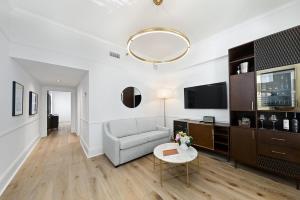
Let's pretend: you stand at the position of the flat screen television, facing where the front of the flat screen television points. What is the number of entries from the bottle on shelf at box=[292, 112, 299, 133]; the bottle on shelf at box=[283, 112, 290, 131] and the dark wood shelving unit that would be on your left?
3

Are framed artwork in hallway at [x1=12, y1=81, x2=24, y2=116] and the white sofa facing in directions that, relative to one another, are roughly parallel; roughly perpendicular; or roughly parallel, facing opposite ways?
roughly perpendicular

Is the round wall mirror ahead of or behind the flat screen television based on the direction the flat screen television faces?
ahead

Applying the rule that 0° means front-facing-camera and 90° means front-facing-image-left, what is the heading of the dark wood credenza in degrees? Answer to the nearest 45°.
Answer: approximately 45°

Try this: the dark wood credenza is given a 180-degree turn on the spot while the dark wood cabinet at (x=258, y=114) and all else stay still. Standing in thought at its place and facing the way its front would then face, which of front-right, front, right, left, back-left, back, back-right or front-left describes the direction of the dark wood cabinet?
right

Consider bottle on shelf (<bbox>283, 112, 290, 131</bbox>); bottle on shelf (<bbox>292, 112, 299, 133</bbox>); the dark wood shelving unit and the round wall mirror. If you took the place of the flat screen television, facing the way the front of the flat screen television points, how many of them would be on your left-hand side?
3

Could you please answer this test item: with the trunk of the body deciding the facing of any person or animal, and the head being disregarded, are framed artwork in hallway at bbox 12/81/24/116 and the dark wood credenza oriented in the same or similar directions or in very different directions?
very different directions

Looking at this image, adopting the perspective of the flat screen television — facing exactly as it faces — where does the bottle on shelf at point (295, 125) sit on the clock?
The bottle on shelf is roughly at 9 o'clock from the flat screen television.

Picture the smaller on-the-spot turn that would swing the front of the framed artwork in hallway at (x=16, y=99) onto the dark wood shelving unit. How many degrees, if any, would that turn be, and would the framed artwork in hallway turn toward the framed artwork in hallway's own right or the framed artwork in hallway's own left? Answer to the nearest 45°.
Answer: approximately 45° to the framed artwork in hallway's own right

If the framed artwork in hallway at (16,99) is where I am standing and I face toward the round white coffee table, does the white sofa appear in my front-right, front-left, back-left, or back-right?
front-left

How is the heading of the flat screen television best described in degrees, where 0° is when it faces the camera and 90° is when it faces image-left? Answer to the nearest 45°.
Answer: approximately 45°

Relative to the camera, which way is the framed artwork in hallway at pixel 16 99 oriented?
to the viewer's right

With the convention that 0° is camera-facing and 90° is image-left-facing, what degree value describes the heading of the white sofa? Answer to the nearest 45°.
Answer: approximately 315°

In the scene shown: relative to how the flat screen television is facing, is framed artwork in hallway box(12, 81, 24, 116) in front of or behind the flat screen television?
in front

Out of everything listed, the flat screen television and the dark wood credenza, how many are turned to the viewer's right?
0

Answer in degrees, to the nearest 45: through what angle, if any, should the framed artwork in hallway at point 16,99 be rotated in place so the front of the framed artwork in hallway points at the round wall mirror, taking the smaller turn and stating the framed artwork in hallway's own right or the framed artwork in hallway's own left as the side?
0° — it already faces it
